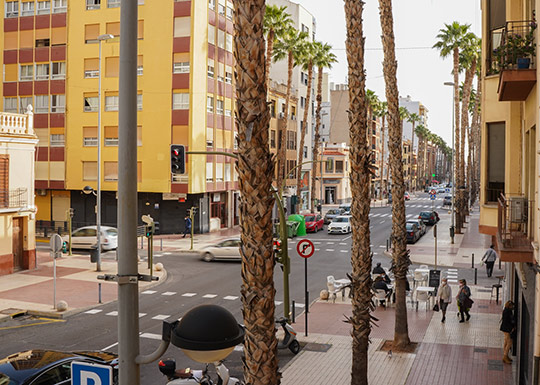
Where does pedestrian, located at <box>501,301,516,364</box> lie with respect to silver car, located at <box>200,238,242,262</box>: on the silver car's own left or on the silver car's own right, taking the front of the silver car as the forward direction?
on the silver car's own left

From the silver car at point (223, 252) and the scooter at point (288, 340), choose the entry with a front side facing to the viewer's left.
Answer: the silver car

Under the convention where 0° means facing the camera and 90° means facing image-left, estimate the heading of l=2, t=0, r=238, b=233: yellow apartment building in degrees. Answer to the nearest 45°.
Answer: approximately 0°

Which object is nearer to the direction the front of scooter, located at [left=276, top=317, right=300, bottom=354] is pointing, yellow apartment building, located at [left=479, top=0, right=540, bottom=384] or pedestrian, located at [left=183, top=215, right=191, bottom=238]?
the yellow apartment building

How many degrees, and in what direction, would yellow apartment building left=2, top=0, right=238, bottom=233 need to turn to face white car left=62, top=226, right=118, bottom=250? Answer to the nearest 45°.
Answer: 0° — it already faces it

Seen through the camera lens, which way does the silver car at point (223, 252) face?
facing to the left of the viewer

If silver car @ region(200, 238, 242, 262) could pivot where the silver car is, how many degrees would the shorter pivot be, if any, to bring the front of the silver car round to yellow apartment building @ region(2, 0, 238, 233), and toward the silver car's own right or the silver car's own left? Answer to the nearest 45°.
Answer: approximately 45° to the silver car's own right

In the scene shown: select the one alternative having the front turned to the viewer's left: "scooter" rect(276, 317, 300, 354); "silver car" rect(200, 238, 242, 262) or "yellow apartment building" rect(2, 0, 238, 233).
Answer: the silver car

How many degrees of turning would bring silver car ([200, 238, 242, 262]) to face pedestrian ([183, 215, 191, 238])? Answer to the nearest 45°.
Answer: approximately 90° to its right

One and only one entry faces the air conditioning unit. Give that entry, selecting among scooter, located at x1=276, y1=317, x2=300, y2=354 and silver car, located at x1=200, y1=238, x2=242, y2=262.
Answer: the scooter

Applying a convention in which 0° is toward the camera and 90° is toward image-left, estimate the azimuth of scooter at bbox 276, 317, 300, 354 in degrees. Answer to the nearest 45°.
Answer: approximately 315°
